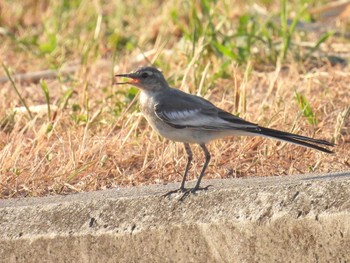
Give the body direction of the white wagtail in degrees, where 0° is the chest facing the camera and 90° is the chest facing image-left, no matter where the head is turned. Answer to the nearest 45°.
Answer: approximately 90°
